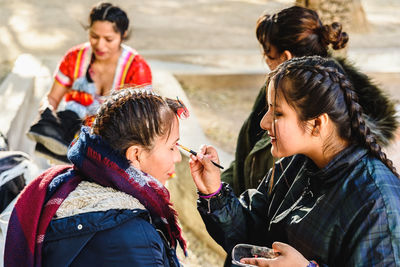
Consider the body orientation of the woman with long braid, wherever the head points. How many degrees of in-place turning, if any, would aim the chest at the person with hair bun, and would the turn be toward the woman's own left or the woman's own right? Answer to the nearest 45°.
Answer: approximately 90° to the woman's own right

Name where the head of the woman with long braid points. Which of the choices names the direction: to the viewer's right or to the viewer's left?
to the viewer's left

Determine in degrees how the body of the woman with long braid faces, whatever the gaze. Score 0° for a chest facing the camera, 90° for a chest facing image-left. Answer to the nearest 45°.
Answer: approximately 90°

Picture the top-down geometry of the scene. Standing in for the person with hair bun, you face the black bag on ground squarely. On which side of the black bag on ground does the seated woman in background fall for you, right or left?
right

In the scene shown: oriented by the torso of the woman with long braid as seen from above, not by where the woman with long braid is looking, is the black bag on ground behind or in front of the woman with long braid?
in front

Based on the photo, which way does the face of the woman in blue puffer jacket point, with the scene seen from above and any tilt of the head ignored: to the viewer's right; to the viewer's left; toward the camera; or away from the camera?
to the viewer's right

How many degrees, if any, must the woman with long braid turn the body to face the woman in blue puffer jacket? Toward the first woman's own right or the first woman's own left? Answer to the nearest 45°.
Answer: approximately 45° to the first woman's own left

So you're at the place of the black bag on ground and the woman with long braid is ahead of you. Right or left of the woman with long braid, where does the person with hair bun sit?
left

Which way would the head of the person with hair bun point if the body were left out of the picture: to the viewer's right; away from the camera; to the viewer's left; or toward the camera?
to the viewer's left

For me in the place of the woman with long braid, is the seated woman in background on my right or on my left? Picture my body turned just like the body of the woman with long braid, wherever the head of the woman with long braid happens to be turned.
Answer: on my right
